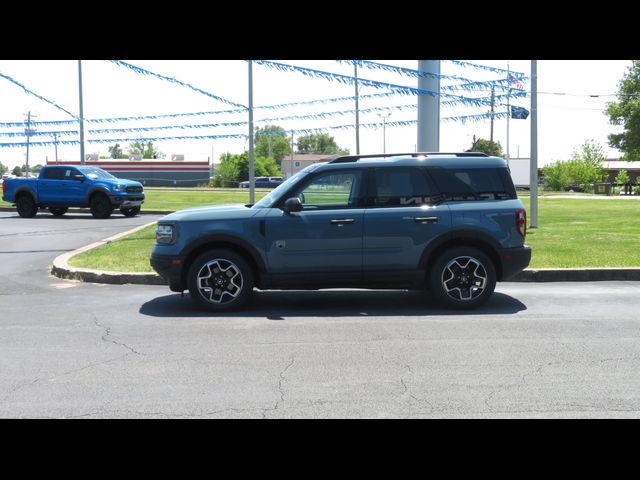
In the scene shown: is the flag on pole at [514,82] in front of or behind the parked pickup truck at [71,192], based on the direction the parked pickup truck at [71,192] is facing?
in front

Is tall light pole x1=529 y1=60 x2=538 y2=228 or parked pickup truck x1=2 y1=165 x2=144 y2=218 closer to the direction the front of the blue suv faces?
the parked pickup truck

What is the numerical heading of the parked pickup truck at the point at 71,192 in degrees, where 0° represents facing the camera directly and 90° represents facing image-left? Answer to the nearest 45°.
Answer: approximately 315°

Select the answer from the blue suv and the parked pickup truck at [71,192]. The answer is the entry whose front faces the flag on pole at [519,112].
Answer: the parked pickup truck

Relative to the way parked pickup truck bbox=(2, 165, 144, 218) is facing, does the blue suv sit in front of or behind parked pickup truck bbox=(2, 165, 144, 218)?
in front

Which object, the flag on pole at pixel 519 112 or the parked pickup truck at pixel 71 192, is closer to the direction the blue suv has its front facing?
the parked pickup truck

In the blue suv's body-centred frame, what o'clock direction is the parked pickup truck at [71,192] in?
The parked pickup truck is roughly at 2 o'clock from the blue suv.

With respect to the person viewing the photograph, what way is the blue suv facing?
facing to the left of the viewer

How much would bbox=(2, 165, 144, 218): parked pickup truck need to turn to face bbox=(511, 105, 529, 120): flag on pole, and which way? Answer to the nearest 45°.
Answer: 0° — it already faces it

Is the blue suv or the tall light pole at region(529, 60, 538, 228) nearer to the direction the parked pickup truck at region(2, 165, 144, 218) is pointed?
the tall light pole

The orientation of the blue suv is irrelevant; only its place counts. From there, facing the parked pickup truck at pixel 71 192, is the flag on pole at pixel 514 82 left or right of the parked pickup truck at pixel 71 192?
right

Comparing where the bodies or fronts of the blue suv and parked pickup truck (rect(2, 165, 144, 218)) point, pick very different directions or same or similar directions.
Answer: very different directions

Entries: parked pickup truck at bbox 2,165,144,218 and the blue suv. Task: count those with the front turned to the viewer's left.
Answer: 1

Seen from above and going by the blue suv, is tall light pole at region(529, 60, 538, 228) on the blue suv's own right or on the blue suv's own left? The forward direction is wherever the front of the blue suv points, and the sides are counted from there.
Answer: on the blue suv's own right

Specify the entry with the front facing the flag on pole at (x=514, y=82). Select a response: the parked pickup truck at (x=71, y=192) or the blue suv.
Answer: the parked pickup truck

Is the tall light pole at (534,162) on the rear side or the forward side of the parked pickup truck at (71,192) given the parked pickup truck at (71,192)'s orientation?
on the forward side
